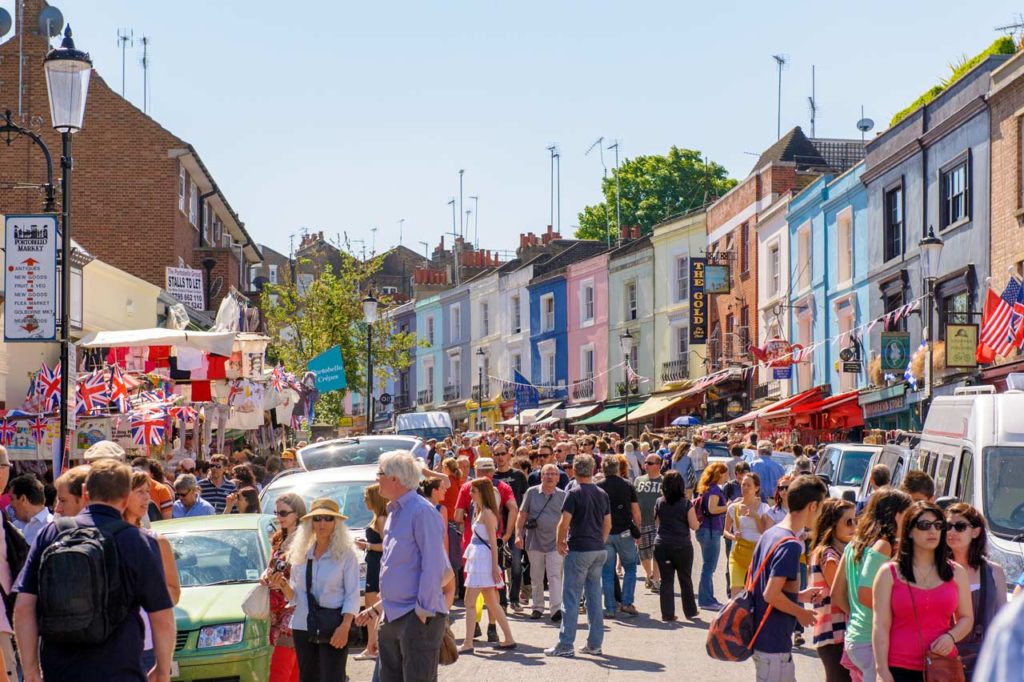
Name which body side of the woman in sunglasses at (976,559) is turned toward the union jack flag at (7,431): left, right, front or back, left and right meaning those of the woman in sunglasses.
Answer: right

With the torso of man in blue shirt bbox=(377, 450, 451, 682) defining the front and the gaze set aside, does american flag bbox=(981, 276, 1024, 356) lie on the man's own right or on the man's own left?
on the man's own right

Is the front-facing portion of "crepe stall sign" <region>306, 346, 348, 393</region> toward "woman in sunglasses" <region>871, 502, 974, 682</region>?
yes

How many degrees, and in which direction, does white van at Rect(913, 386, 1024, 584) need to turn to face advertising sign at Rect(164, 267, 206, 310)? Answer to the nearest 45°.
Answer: approximately 180°

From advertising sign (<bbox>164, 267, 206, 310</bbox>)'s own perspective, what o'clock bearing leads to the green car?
The green car is roughly at 12 o'clock from the advertising sign.

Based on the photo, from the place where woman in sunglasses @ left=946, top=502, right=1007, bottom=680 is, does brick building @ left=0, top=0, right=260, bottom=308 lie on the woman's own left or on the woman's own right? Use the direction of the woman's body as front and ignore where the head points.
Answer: on the woman's own right

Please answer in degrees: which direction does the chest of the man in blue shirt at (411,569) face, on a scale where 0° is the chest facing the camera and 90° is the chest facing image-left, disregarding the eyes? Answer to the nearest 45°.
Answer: approximately 90°

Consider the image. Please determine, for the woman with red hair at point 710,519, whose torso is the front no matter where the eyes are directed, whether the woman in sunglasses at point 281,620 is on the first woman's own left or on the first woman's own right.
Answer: on the first woman's own right

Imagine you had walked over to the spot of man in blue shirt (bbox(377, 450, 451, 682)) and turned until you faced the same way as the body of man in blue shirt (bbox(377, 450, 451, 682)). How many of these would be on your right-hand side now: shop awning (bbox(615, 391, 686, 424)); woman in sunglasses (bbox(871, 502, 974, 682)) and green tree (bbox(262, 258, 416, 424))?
2
